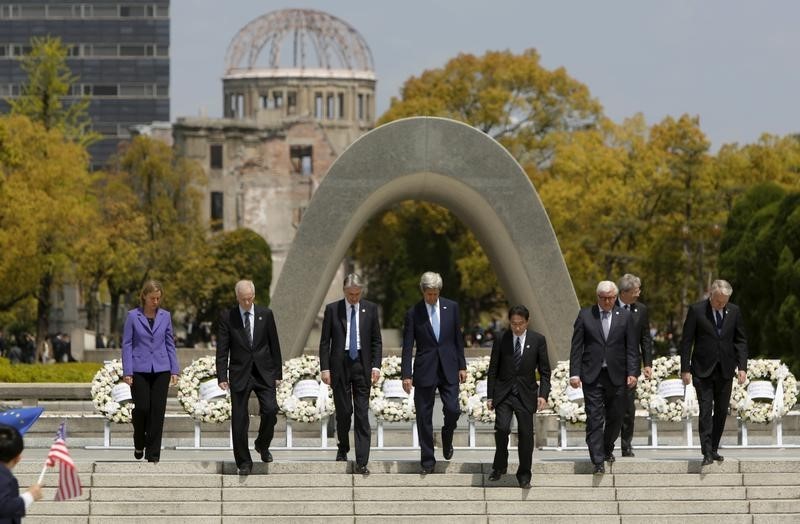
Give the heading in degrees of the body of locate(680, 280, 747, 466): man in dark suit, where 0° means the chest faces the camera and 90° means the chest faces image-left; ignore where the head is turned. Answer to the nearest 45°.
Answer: approximately 0°

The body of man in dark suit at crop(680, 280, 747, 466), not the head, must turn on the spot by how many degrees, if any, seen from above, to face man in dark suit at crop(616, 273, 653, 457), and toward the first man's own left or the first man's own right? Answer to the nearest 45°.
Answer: approximately 135° to the first man's own right

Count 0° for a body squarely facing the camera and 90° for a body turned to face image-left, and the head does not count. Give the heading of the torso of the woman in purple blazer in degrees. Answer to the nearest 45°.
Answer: approximately 0°

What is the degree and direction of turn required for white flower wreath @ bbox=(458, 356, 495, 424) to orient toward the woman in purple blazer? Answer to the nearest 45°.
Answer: approximately 45° to its right

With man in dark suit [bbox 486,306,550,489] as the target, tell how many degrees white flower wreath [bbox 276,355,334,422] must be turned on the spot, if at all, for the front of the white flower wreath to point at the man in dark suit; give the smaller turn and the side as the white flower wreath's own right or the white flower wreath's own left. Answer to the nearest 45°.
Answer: approximately 45° to the white flower wreath's own left
